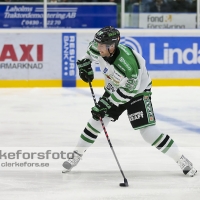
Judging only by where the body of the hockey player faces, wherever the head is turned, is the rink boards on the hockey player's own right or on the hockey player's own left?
on the hockey player's own right

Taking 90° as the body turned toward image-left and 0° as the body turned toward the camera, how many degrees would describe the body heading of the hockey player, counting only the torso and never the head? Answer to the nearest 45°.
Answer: approximately 45°

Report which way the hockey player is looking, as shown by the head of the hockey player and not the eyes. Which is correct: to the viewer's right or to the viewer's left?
to the viewer's left
